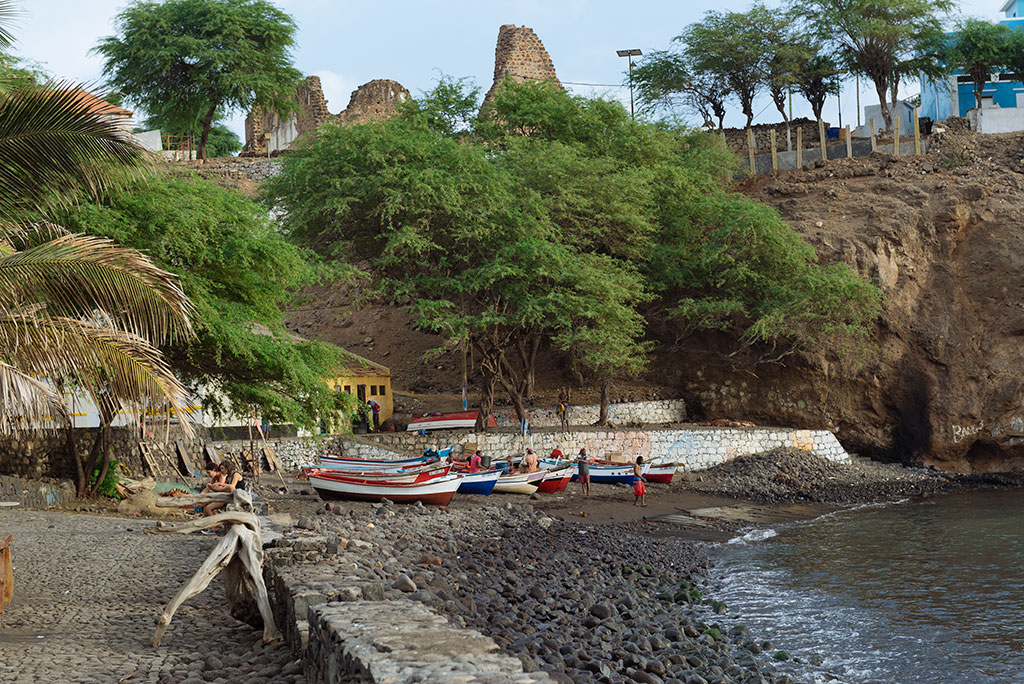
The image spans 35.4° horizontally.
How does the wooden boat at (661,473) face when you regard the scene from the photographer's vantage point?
facing to the right of the viewer

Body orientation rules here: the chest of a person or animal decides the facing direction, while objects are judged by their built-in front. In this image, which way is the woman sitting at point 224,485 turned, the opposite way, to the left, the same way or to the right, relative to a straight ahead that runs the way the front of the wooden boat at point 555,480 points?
the opposite way
